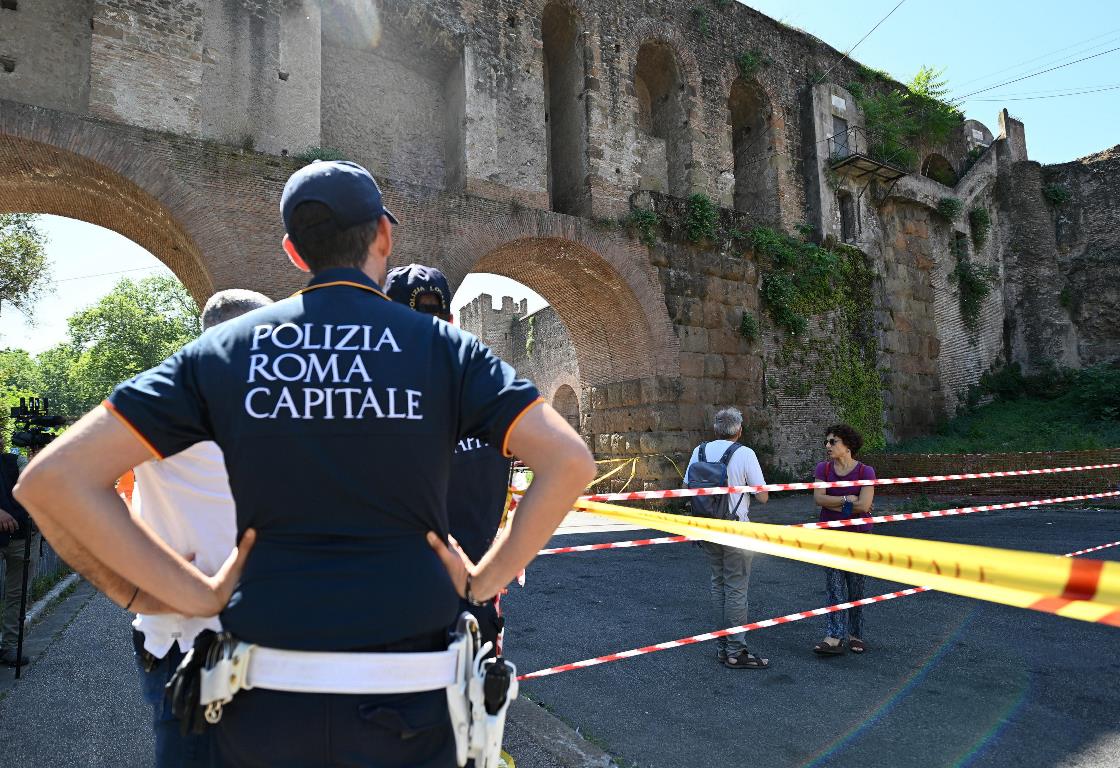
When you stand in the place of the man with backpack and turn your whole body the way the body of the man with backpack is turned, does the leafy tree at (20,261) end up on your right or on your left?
on your left

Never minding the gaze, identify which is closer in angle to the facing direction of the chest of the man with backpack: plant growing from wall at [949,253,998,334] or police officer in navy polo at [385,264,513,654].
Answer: the plant growing from wall

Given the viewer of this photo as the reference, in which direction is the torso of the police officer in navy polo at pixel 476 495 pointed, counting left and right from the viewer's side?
facing away from the viewer

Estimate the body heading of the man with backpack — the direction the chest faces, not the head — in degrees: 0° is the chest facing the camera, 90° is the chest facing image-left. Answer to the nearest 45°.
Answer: approximately 225°

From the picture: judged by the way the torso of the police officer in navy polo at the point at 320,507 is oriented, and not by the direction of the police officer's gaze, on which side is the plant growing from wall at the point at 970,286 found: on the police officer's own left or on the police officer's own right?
on the police officer's own right

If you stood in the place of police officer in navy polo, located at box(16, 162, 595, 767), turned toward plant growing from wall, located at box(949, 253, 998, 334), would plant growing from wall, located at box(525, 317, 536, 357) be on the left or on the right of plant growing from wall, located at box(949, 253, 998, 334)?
left

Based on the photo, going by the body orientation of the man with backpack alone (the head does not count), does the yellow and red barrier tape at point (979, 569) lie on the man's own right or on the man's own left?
on the man's own right

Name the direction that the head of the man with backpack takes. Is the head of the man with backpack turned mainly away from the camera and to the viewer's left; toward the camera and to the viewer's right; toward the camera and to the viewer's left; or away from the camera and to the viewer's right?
away from the camera and to the viewer's right

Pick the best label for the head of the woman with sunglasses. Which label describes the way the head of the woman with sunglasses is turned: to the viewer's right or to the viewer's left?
to the viewer's left

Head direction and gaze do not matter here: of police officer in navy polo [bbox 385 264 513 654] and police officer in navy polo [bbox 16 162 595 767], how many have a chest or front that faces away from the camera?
2

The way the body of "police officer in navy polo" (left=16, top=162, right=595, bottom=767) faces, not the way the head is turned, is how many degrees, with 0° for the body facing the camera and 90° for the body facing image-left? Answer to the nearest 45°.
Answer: approximately 180°

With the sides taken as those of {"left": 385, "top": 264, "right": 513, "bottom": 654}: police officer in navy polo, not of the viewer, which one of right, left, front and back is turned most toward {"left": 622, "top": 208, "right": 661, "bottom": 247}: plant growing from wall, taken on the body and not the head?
front
